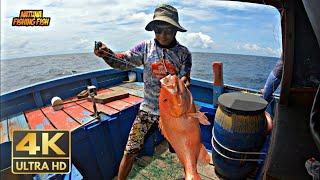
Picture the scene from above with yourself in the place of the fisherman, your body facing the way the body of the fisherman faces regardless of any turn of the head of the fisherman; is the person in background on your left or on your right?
on your left

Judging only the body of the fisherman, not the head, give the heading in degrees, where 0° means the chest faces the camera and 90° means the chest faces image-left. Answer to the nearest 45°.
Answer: approximately 0°

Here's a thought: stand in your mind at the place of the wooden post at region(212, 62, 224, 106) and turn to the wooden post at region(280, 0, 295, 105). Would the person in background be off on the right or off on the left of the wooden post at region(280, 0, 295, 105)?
left

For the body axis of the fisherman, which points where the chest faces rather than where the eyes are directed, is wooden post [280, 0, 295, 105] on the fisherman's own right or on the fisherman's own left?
on the fisherman's own left

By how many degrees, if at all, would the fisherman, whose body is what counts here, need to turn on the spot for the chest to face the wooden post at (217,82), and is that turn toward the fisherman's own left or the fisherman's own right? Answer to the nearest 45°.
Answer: approximately 135° to the fisherman's own left
